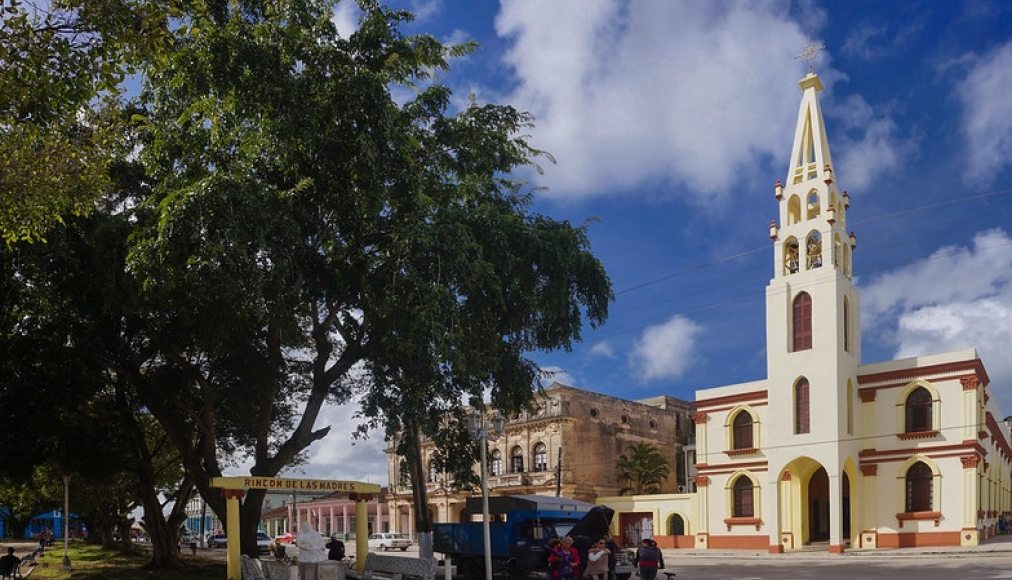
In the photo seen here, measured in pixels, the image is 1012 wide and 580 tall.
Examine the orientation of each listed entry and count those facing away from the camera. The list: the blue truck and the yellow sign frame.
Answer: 0

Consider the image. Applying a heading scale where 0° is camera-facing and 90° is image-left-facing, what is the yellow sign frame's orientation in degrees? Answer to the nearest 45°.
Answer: approximately 0°

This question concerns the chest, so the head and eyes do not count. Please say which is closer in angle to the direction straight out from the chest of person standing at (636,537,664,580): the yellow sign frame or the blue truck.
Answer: the blue truck

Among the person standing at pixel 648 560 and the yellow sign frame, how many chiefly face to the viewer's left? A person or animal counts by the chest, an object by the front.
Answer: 0

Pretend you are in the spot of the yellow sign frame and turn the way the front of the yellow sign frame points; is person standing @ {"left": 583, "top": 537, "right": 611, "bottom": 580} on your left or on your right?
on your left

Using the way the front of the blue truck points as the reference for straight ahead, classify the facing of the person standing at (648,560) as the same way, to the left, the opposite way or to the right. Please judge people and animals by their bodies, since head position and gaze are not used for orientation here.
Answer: to the right

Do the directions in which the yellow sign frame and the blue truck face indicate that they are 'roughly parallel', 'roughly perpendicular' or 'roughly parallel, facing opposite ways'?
roughly perpendicular
